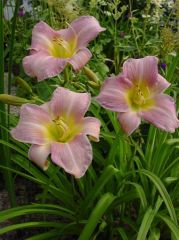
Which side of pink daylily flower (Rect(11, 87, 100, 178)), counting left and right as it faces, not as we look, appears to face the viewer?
front
